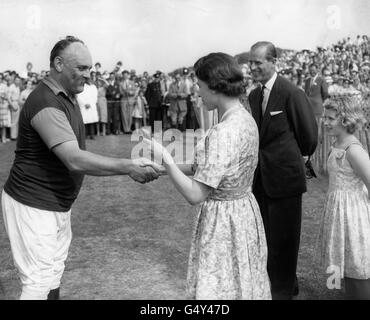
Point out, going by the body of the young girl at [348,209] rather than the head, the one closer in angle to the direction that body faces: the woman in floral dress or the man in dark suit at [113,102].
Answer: the woman in floral dress

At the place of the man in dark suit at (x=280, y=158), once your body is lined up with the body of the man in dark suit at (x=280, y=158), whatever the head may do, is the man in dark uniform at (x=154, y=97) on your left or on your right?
on your right

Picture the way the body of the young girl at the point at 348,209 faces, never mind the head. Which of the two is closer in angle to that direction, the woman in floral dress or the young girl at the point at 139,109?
the woman in floral dress

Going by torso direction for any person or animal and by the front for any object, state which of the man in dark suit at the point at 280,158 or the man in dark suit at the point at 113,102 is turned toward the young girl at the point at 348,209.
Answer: the man in dark suit at the point at 113,102

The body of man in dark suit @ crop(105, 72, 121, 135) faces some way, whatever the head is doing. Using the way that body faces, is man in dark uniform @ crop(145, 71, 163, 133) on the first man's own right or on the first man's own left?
on the first man's own left

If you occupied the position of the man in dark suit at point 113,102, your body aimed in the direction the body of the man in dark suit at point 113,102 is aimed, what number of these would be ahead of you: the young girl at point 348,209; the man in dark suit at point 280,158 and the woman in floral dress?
3

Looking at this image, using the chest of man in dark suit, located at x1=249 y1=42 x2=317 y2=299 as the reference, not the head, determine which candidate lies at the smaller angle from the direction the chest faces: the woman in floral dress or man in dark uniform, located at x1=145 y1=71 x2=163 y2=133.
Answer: the woman in floral dress

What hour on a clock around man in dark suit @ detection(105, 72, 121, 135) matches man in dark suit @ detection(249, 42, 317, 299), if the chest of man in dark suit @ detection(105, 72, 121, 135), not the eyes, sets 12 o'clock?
man in dark suit @ detection(249, 42, 317, 299) is roughly at 12 o'clock from man in dark suit @ detection(105, 72, 121, 135).

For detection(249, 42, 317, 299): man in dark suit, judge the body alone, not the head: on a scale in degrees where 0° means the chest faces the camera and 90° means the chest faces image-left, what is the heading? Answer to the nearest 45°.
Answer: approximately 45°
